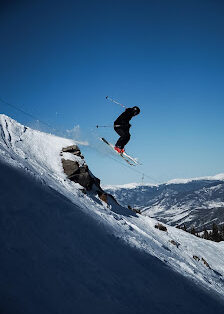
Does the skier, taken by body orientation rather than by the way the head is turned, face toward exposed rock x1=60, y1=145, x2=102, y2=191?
no

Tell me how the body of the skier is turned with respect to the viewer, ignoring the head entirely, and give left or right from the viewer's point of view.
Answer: facing to the right of the viewer
